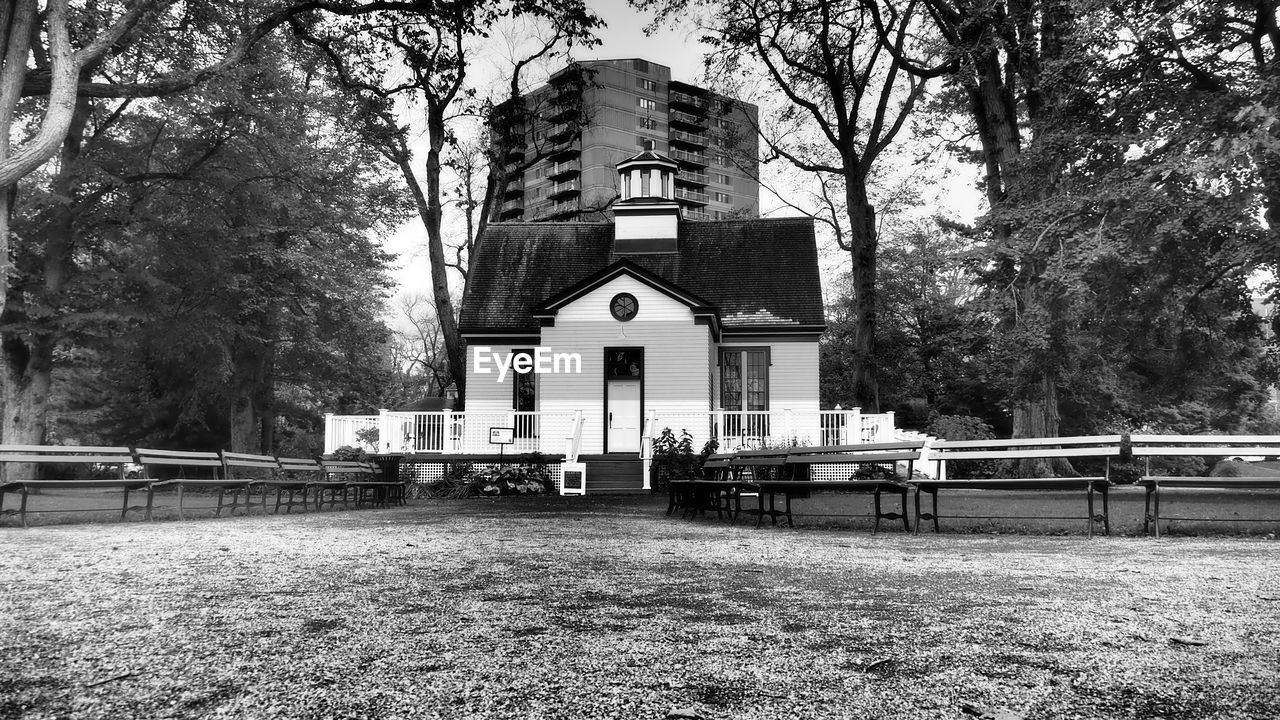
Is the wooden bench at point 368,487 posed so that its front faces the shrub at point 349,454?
no

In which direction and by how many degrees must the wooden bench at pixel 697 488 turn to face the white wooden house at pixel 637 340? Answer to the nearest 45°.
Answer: approximately 135° to its right

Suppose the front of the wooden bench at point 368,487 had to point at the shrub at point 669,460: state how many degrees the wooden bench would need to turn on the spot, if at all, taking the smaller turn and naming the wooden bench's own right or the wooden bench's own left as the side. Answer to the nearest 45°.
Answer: approximately 45° to the wooden bench's own left

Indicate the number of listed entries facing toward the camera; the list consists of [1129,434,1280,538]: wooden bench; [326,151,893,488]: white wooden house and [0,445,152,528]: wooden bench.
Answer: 3

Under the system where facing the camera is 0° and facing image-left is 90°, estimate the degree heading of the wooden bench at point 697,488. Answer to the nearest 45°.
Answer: approximately 45°

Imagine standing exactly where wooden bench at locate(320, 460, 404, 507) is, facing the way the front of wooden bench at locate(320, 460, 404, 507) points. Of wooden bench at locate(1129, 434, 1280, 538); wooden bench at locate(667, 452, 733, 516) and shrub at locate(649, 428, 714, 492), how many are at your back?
0

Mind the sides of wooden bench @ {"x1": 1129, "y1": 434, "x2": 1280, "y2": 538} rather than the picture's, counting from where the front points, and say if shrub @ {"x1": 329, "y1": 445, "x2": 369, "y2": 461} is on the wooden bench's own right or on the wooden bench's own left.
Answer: on the wooden bench's own right

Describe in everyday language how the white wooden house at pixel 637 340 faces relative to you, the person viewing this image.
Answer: facing the viewer

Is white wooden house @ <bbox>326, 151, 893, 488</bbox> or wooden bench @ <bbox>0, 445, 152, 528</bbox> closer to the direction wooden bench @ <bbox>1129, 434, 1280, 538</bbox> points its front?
the wooden bench

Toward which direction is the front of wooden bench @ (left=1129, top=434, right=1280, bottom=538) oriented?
toward the camera

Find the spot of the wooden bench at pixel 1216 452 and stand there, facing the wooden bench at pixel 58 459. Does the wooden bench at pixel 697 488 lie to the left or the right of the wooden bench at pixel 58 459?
right

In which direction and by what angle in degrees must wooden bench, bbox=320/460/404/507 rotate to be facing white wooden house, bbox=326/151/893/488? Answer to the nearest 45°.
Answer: approximately 90° to its left

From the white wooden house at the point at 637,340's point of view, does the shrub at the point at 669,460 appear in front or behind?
in front

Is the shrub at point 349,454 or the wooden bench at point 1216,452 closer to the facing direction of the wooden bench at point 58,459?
the wooden bench

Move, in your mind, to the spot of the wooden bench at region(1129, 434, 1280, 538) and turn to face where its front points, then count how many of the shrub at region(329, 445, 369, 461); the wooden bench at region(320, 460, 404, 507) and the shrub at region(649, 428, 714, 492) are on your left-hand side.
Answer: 0

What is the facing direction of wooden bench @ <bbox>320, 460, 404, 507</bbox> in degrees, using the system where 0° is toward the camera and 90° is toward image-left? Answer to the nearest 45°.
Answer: approximately 315°
